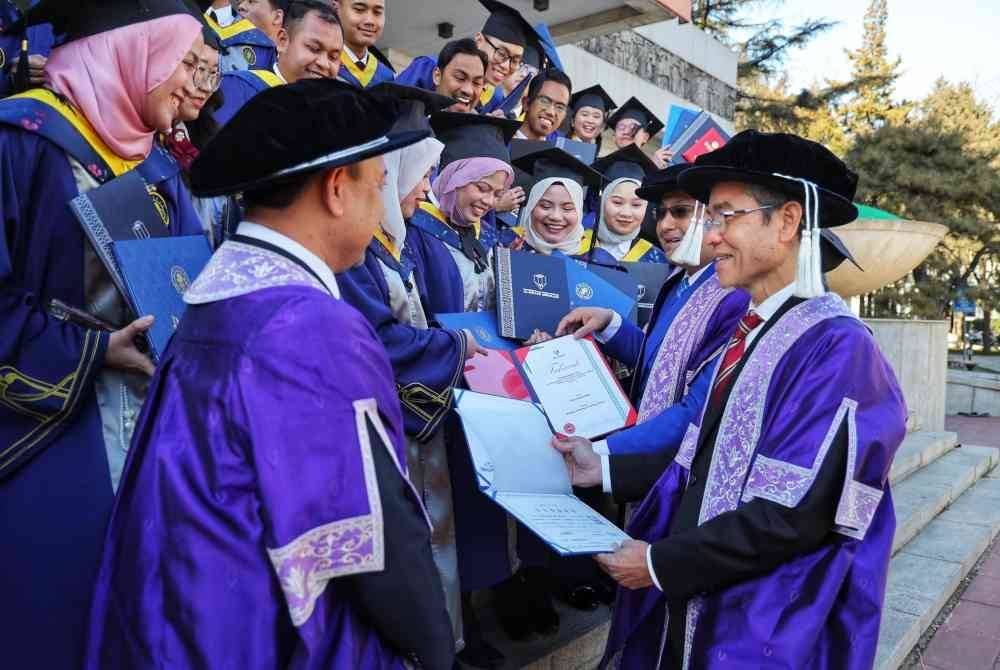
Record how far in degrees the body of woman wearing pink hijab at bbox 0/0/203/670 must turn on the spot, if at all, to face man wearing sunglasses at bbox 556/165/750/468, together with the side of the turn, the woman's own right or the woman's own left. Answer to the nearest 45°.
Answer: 0° — they already face them

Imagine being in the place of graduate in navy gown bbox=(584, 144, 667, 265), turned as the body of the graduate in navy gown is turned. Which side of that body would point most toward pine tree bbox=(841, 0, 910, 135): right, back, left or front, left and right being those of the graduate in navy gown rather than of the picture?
back

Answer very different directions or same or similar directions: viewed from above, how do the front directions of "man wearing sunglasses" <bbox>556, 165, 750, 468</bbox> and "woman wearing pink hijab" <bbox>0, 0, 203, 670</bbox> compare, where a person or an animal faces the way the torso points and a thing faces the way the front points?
very different directions

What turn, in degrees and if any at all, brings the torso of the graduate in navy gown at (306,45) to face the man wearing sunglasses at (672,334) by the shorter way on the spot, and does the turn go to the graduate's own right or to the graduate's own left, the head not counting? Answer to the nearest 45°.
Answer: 0° — they already face them

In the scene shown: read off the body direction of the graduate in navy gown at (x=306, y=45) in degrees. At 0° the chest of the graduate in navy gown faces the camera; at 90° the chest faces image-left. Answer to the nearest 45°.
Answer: approximately 315°

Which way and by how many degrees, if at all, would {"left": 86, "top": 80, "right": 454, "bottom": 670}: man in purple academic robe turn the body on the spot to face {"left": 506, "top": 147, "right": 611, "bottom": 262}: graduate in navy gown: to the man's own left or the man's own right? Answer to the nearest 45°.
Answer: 0° — they already face them

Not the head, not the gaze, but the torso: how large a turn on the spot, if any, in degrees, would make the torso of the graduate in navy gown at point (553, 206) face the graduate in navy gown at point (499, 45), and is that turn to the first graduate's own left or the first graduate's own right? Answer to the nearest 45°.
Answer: approximately 180°

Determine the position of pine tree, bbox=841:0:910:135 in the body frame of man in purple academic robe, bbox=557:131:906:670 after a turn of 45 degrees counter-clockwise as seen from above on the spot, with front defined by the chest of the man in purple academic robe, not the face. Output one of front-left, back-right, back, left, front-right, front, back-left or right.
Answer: back

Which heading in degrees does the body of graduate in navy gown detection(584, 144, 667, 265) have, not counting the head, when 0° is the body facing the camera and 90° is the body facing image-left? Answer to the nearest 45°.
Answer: approximately 0°

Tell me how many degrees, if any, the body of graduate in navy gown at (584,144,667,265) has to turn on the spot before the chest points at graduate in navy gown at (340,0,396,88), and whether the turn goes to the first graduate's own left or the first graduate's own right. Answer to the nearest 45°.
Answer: approximately 90° to the first graduate's own right

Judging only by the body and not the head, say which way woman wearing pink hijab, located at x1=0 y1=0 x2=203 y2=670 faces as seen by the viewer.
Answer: to the viewer's right
